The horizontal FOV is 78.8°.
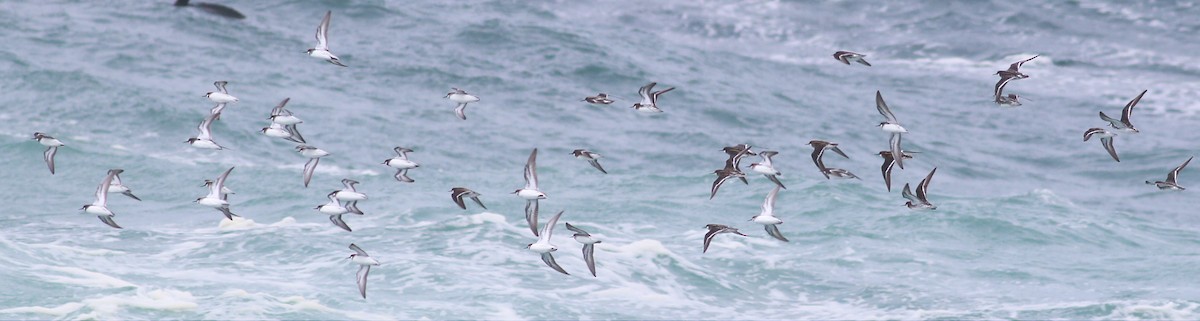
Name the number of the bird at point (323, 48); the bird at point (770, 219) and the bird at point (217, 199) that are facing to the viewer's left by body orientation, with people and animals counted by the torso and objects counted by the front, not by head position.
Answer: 3

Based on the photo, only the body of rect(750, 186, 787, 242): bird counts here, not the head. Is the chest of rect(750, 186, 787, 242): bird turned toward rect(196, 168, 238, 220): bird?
yes

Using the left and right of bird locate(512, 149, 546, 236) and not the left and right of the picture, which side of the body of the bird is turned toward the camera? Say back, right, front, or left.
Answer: left

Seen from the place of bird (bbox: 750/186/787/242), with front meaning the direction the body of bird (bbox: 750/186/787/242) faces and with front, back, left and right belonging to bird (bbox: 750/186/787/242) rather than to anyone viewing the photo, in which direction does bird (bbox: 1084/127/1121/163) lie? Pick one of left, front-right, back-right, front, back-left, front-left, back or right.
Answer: back

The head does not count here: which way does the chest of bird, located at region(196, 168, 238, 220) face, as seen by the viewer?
to the viewer's left

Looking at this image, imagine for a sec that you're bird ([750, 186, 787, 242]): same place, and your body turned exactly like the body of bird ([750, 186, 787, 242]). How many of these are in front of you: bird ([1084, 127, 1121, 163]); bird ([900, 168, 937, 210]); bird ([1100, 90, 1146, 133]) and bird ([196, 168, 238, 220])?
1

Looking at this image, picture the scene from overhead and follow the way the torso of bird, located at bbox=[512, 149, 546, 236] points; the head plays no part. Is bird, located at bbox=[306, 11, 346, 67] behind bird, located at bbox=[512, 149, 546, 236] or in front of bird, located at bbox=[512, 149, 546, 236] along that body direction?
in front

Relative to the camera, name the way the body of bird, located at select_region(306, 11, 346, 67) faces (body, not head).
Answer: to the viewer's left

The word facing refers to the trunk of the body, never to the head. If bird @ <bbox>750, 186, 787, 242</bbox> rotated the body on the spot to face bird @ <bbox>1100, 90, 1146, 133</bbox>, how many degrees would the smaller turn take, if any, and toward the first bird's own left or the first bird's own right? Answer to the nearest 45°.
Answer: approximately 180°

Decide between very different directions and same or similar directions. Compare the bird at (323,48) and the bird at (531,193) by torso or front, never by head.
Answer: same or similar directions

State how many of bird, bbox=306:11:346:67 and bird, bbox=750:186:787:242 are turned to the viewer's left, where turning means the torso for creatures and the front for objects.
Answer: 2

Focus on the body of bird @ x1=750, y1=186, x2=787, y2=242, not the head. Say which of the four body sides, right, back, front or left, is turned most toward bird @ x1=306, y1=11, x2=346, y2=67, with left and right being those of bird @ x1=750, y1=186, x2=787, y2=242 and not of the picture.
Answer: front

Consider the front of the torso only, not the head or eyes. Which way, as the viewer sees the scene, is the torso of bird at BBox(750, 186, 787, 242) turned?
to the viewer's left

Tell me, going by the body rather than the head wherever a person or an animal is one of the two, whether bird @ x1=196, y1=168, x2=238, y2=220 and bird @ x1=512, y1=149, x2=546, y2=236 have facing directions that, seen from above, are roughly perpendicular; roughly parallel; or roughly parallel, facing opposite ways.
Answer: roughly parallel

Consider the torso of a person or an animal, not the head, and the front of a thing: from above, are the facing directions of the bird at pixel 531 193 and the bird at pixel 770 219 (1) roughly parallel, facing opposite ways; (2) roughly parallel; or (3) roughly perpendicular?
roughly parallel

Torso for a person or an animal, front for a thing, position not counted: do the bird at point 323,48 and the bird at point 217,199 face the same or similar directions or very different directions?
same or similar directions
